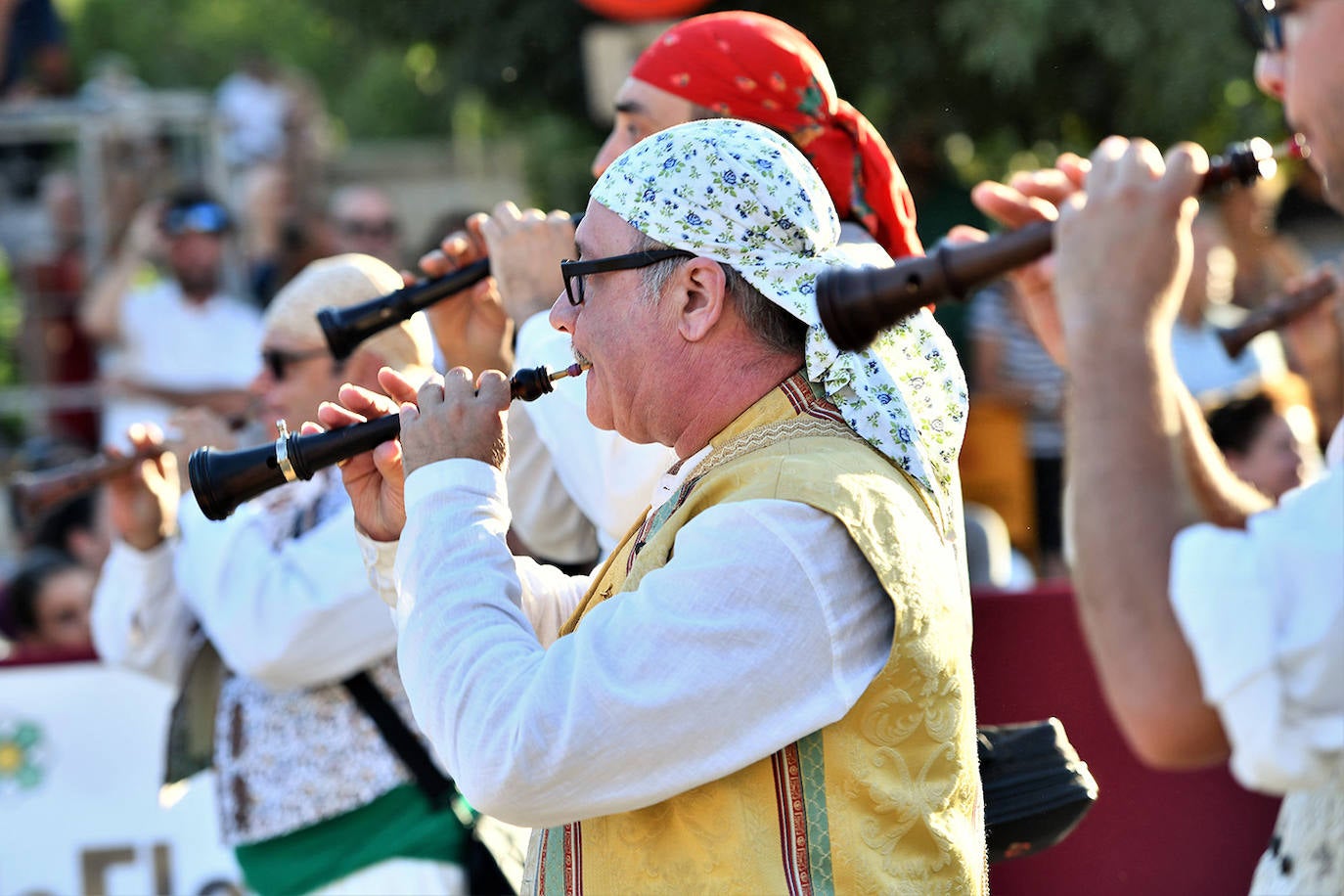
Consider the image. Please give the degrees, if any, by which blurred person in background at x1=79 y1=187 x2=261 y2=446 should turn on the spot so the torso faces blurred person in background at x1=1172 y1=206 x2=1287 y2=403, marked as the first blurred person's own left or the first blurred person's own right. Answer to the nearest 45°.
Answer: approximately 45° to the first blurred person's own left

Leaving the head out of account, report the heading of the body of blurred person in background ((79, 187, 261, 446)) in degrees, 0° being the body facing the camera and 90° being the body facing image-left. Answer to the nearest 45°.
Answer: approximately 0°

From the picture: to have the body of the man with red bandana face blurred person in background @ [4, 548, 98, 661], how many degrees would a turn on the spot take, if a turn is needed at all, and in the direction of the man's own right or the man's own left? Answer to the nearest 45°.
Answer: approximately 45° to the man's own right

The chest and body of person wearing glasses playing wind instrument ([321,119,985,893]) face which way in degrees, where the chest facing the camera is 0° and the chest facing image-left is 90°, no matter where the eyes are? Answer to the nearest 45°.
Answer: approximately 90°

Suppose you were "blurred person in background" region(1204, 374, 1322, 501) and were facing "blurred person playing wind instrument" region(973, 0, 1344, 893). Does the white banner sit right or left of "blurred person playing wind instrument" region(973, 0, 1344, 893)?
right

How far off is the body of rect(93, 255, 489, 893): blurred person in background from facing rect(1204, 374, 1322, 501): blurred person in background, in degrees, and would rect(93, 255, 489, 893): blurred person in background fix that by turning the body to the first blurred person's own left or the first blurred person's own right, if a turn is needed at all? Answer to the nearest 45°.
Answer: approximately 180°

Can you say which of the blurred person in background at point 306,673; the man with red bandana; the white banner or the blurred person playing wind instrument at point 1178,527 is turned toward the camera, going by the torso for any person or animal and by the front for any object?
the white banner

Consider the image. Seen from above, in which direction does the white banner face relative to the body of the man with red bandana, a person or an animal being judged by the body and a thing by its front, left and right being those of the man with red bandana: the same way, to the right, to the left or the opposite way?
to the left

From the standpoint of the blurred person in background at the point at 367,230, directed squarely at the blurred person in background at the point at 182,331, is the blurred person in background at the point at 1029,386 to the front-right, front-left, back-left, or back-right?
back-left

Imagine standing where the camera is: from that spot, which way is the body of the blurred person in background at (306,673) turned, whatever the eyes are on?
to the viewer's left

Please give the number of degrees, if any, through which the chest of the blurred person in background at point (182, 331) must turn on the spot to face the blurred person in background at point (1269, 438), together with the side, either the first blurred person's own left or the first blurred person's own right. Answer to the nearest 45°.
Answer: approximately 45° to the first blurred person's own left

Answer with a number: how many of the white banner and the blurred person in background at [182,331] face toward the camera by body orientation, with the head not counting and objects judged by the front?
2

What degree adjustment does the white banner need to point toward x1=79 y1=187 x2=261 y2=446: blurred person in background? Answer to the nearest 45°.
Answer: approximately 180°

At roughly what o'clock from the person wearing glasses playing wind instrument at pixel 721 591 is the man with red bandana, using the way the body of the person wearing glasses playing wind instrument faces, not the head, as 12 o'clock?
The man with red bandana is roughly at 3 o'clock from the person wearing glasses playing wind instrument.

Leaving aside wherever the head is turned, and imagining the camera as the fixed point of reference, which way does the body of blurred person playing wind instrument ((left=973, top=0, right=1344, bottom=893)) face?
to the viewer's left
